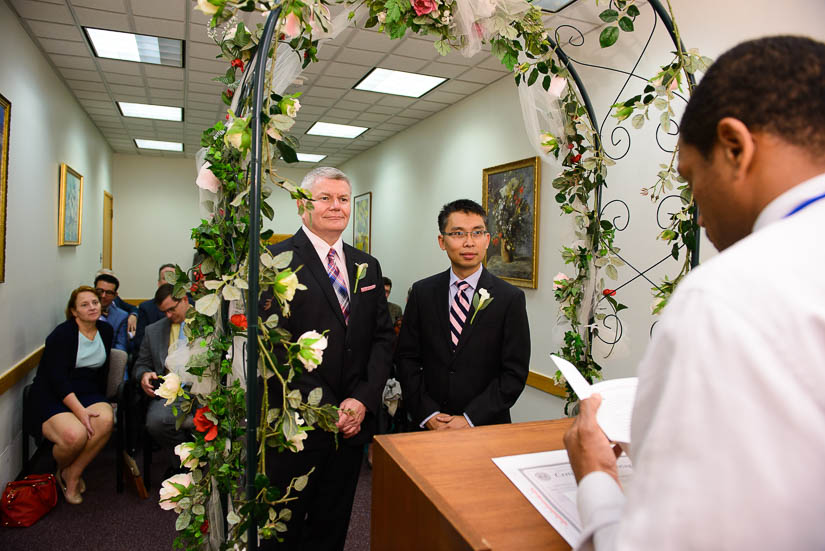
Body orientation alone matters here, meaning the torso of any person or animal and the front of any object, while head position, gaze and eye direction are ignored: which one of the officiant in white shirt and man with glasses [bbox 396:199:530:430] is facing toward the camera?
the man with glasses

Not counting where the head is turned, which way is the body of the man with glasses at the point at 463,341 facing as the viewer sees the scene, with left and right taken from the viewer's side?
facing the viewer

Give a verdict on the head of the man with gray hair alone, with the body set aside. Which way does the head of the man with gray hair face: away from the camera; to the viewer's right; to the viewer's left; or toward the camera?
toward the camera

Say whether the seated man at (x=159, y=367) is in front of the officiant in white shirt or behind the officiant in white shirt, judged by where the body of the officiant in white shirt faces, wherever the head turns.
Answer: in front

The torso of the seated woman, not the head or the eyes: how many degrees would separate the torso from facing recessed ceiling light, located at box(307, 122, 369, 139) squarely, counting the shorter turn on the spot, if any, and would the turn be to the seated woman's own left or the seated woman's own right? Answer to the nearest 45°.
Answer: approximately 90° to the seated woman's own left

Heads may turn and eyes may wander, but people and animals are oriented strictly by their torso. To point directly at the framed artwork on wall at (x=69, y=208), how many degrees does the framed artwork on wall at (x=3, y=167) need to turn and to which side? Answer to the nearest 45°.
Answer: approximately 90° to its left

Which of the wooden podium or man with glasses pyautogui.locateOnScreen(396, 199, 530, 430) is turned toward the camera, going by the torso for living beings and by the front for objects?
the man with glasses

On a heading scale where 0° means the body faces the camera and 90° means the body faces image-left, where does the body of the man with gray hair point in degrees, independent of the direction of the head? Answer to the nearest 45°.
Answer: approximately 315°

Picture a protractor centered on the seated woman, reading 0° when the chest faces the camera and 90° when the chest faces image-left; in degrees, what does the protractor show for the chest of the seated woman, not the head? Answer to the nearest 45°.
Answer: approximately 315°

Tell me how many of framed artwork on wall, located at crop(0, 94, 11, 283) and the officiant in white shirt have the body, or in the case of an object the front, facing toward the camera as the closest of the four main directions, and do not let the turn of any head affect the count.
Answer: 0

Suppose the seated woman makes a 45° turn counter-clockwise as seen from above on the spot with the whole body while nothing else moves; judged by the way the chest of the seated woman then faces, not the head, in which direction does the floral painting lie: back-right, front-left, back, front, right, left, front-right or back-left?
front

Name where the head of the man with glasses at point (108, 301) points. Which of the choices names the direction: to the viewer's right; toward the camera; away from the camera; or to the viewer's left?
toward the camera

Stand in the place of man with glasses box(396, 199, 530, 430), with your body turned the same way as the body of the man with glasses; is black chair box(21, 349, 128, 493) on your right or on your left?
on your right

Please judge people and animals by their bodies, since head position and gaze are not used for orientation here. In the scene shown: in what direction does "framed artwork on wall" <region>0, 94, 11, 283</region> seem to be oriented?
to the viewer's right

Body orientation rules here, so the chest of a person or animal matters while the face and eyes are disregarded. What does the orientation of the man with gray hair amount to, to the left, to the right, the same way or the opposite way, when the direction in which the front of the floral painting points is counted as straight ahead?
to the left

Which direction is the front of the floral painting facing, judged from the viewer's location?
facing the viewer and to the left of the viewer
